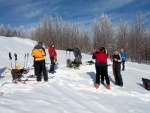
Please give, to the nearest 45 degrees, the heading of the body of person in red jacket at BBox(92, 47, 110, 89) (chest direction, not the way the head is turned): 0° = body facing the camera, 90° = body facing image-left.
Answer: approximately 180°
